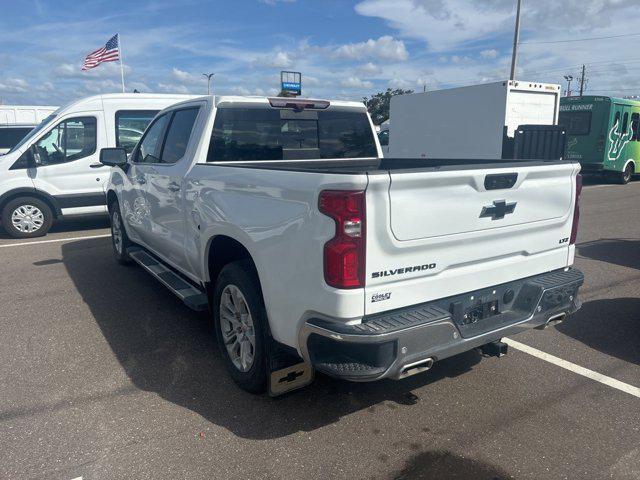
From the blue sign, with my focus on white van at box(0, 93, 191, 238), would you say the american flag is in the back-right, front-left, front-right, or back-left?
front-right

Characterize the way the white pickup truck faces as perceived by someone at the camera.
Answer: facing away from the viewer and to the left of the viewer

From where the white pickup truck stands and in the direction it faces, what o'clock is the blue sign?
The blue sign is roughly at 1 o'clock from the white pickup truck.

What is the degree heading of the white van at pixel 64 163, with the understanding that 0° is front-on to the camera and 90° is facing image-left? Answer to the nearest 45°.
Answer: approximately 90°

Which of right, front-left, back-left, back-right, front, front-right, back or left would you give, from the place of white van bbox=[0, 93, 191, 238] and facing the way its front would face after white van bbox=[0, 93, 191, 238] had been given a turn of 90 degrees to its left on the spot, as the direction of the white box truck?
left

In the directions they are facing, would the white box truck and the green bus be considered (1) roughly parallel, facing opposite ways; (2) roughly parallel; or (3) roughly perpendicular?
roughly perpendicular

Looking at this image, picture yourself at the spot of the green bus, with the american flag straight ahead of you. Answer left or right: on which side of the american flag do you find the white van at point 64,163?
left

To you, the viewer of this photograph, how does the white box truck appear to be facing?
facing away from the viewer and to the left of the viewer

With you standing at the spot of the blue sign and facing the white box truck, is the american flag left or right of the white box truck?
right

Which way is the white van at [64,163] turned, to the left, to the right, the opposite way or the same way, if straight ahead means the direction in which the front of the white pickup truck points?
to the left
